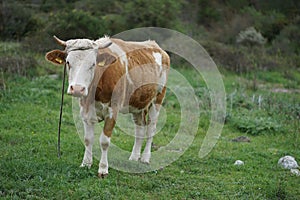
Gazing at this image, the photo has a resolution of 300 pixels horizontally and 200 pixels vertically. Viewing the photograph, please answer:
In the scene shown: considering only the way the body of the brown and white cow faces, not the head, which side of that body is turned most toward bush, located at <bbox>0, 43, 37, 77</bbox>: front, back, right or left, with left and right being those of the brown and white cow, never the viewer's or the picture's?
right

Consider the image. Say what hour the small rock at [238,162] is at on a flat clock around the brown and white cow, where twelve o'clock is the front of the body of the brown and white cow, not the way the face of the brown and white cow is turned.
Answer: The small rock is roughly at 7 o'clock from the brown and white cow.

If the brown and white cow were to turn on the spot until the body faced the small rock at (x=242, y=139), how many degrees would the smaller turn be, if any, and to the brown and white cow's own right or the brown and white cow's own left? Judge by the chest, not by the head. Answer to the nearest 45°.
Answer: approximately 180°

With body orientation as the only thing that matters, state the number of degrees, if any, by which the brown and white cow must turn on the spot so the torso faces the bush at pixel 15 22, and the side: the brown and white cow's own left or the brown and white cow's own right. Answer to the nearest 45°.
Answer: approximately 135° to the brown and white cow's own right

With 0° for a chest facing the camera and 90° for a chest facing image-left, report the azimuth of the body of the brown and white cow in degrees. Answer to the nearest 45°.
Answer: approximately 45°

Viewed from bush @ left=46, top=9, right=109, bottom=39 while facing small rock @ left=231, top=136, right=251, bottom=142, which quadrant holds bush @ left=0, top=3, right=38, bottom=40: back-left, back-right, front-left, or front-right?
back-right

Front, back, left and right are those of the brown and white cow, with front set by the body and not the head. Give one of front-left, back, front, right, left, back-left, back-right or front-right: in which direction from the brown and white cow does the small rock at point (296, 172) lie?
back-left

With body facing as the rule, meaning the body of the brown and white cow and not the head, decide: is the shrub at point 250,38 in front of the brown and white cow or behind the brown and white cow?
behind

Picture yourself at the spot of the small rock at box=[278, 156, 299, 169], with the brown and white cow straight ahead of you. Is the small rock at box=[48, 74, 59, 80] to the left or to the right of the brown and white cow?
right

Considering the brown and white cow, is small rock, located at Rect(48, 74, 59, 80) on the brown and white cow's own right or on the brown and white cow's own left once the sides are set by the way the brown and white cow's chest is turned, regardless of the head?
on the brown and white cow's own right

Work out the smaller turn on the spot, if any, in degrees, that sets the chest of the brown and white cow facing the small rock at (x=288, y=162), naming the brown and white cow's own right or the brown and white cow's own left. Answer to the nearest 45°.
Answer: approximately 135° to the brown and white cow's own left
